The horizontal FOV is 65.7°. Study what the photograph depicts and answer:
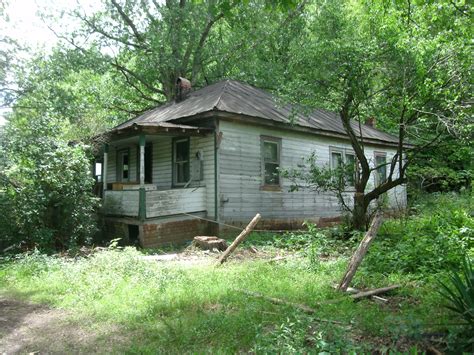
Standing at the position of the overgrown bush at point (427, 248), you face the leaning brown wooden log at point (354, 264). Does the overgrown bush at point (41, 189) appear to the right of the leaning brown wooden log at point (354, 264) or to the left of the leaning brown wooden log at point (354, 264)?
right

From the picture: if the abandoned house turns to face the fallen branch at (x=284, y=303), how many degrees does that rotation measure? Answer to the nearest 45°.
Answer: approximately 45° to its left

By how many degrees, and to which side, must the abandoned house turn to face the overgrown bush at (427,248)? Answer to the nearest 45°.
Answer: approximately 90° to its left

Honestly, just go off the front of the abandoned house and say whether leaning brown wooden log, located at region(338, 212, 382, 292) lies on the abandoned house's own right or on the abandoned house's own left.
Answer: on the abandoned house's own left

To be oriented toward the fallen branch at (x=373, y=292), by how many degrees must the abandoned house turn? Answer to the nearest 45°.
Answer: approximately 90° to its left

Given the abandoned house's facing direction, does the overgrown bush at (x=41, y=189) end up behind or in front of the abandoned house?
in front
